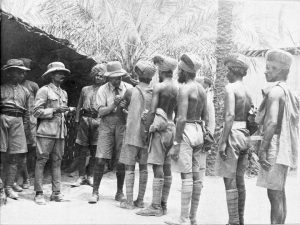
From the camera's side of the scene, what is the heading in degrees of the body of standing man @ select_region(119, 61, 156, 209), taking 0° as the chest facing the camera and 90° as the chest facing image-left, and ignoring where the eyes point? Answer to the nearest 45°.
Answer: approximately 135°

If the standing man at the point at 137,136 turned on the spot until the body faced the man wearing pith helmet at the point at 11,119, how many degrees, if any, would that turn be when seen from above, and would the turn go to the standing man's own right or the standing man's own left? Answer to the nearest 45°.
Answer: approximately 45° to the standing man's own left

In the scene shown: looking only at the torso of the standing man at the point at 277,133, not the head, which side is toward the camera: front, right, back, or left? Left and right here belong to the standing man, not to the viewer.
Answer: left

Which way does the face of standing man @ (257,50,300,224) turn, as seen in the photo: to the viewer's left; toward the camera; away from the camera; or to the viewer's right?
to the viewer's left

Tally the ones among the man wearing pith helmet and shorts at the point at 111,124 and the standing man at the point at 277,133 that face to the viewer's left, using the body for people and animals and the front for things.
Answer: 1

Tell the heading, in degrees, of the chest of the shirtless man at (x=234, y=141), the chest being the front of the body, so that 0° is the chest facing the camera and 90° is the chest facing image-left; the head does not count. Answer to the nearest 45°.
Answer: approximately 135°

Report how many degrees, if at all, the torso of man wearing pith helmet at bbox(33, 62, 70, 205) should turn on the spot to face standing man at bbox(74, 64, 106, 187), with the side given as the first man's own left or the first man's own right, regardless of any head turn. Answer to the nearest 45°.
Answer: approximately 90° to the first man's own left

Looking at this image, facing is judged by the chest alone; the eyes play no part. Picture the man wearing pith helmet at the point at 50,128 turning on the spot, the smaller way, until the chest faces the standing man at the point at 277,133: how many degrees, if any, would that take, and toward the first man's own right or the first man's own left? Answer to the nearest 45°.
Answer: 0° — they already face them

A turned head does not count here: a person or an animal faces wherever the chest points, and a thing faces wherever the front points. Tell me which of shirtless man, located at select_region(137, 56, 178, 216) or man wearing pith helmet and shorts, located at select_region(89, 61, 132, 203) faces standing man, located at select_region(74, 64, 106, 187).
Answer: the shirtless man

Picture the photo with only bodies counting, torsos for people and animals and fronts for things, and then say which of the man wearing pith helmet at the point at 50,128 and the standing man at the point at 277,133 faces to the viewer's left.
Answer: the standing man
